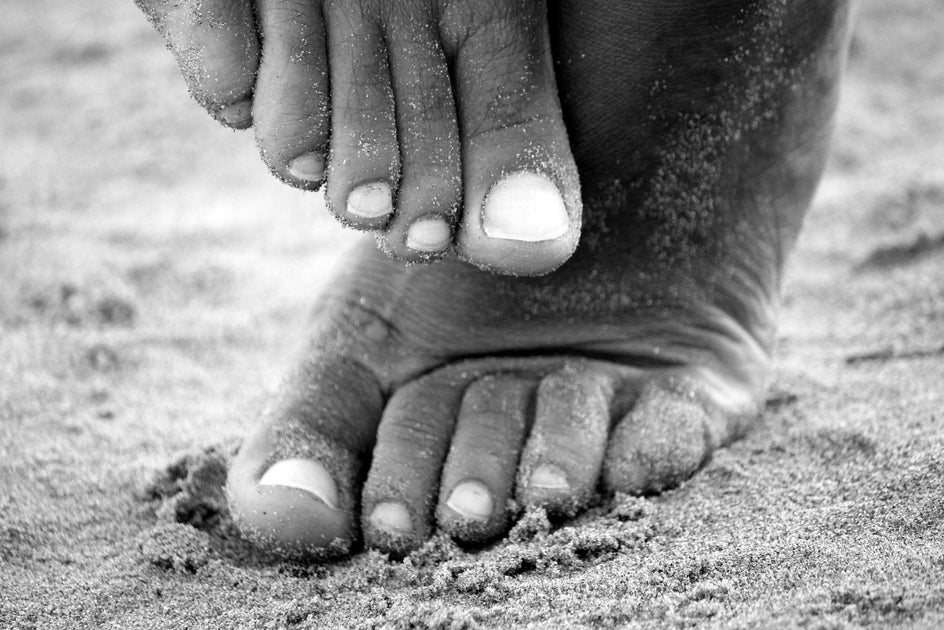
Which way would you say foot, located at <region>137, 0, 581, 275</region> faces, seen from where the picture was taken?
facing the viewer
